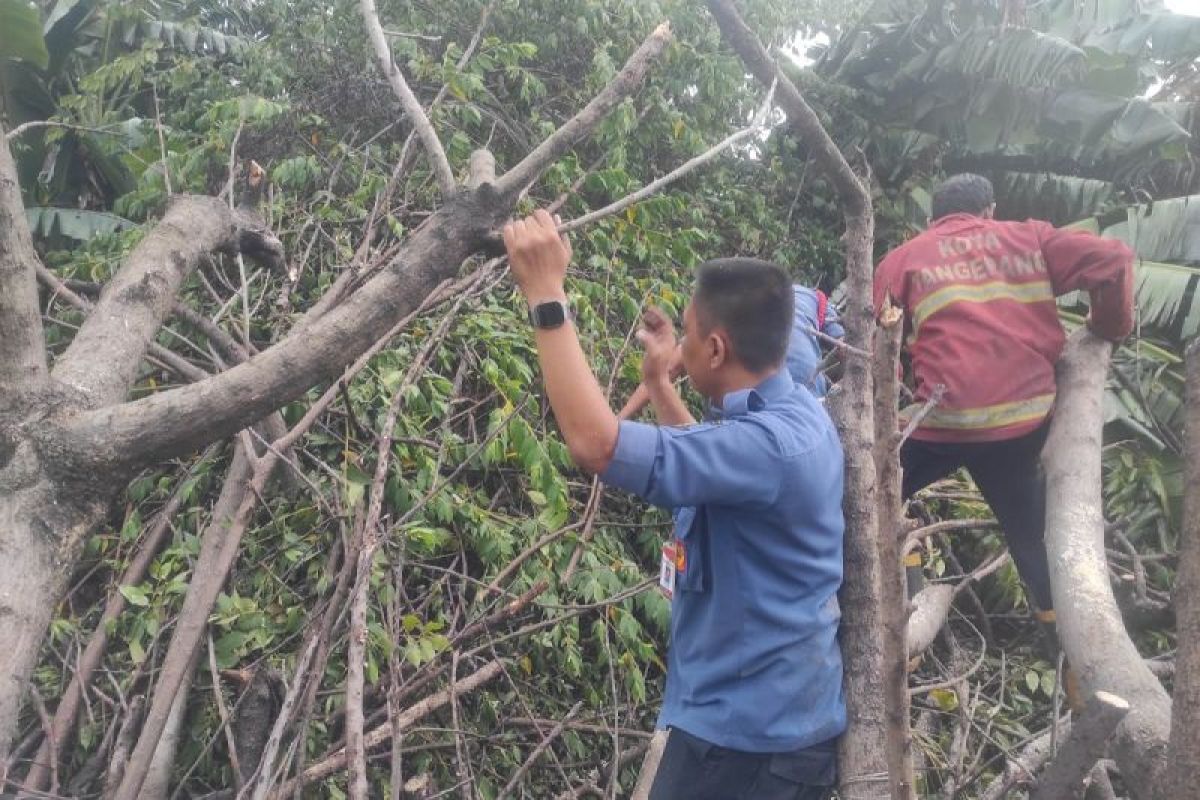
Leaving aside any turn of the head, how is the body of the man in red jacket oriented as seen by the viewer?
away from the camera

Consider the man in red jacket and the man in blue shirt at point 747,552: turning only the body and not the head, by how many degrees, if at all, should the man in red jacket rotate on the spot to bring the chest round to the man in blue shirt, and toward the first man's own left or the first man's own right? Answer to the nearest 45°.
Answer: approximately 180°

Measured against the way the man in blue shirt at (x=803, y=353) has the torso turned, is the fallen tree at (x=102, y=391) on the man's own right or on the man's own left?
on the man's own left

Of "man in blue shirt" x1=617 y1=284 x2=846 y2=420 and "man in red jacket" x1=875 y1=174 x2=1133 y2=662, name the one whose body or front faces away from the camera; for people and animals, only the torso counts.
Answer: the man in red jacket

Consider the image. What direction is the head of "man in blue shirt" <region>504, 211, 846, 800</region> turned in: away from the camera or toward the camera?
away from the camera
